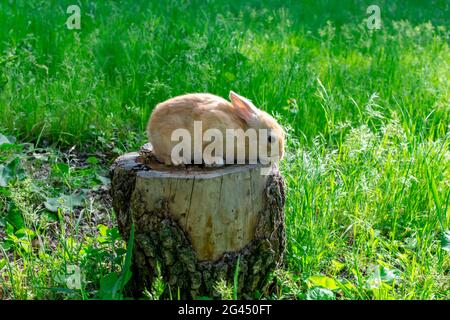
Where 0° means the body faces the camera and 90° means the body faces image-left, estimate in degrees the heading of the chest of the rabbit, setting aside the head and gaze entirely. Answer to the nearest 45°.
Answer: approximately 270°
